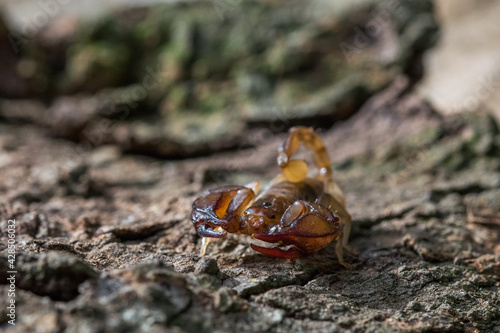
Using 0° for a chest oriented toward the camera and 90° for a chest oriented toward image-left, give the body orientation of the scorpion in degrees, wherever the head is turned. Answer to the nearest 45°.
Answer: approximately 45°
